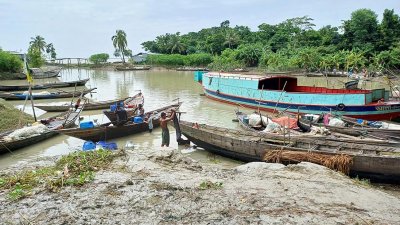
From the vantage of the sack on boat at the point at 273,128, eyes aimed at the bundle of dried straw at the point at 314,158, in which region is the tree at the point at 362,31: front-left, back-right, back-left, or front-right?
back-left

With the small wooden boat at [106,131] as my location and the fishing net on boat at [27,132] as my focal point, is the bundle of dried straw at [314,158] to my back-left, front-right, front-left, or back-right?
back-left

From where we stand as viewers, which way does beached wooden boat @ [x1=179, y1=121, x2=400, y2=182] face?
facing away from the viewer and to the left of the viewer

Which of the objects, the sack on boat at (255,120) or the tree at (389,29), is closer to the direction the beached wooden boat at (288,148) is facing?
the sack on boat

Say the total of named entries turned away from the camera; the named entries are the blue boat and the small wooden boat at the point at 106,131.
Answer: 0

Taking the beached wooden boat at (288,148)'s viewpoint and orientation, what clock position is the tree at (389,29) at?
The tree is roughly at 2 o'clock from the beached wooden boat.

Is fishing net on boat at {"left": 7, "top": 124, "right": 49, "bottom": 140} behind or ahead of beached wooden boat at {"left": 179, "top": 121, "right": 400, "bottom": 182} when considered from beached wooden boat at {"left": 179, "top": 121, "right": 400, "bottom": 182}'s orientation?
ahead
